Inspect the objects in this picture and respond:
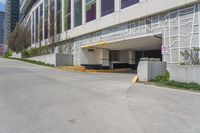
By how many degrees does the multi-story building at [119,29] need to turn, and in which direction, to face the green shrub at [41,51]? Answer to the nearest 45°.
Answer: approximately 90° to its right

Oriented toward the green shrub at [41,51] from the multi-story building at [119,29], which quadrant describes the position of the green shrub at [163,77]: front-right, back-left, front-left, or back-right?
back-left

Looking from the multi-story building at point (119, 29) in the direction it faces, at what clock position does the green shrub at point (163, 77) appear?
The green shrub is roughly at 10 o'clock from the multi-story building.

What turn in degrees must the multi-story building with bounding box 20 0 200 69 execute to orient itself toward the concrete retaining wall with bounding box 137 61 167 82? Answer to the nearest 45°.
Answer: approximately 45° to its left

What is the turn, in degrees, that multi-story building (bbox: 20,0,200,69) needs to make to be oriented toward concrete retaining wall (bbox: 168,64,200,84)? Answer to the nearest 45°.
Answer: approximately 45° to its left

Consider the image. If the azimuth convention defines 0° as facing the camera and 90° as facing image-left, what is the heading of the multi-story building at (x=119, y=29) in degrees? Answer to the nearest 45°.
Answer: approximately 45°
